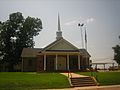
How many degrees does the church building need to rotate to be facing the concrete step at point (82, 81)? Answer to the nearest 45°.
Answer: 0° — it already faces it

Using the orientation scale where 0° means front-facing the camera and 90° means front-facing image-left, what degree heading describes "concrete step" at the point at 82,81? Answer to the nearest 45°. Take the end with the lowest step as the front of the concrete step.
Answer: approximately 0°

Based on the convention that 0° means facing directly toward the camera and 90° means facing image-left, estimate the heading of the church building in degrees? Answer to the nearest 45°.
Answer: approximately 0°

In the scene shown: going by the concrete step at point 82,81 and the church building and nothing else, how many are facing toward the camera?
2

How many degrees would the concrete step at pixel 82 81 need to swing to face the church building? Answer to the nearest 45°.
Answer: approximately 180°
